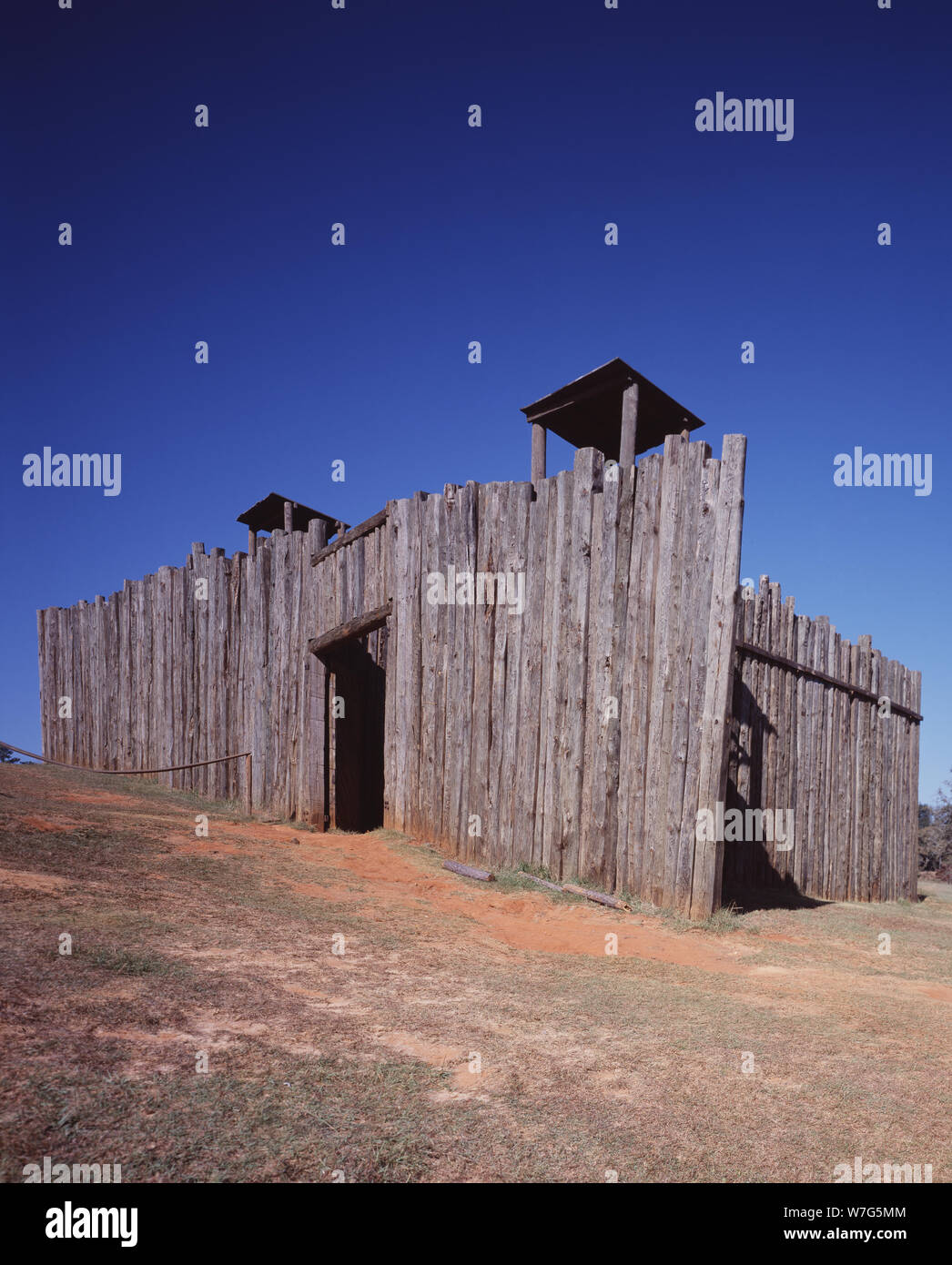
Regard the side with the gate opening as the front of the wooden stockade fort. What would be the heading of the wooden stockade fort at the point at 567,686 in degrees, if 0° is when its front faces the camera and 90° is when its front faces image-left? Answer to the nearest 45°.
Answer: approximately 45°

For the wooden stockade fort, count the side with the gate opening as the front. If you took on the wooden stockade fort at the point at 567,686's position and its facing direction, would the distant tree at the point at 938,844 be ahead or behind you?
behind
